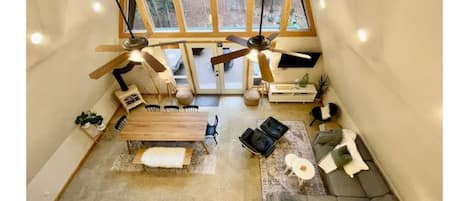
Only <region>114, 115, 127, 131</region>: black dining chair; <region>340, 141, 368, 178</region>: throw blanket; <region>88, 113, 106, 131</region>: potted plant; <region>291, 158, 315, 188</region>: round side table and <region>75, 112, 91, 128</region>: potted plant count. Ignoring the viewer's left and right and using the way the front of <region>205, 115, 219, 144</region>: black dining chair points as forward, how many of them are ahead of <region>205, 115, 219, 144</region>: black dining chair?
3

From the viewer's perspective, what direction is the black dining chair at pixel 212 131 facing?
to the viewer's left

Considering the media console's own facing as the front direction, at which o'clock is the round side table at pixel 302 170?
The round side table is roughly at 12 o'clock from the media console.

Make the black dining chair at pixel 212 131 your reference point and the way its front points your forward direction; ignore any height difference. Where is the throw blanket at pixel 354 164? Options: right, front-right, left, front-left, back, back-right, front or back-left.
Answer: back-left

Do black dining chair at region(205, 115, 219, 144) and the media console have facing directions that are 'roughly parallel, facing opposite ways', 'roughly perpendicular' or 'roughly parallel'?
roughly perpendicular

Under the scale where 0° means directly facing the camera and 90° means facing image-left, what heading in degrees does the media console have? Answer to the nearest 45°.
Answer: approximately 0°

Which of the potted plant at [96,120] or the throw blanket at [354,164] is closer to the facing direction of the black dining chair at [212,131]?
the potted plant
